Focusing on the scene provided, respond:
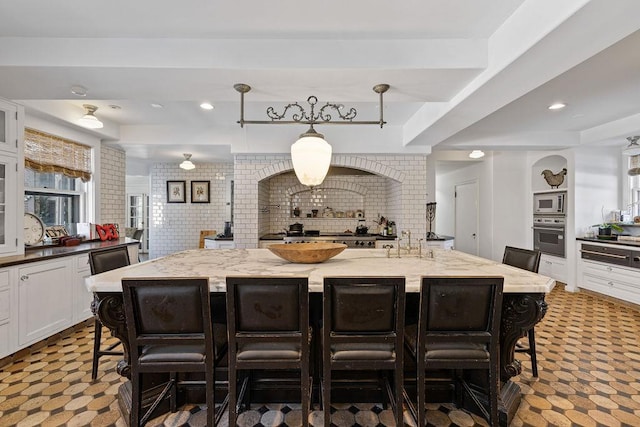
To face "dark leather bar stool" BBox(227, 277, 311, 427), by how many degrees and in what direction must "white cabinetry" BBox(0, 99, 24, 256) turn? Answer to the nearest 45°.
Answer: approximately 45° to its right

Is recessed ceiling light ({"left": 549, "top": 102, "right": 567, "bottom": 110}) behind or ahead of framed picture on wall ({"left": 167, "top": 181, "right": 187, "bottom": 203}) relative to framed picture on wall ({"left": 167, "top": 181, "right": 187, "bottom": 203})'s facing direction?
ahead

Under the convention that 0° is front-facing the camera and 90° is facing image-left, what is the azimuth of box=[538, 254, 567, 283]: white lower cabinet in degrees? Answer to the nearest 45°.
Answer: approximately 45°

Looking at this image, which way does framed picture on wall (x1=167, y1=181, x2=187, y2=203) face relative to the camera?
toward the camera

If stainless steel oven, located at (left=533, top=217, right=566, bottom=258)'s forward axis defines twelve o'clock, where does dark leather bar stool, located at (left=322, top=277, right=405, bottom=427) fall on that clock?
The dark leather bar stool is roughly at 11 o'clock from the stainless steel oven.

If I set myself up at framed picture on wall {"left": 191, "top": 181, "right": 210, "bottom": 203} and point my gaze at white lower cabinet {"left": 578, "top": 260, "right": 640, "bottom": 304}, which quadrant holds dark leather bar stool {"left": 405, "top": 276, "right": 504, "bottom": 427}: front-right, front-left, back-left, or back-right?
front-right

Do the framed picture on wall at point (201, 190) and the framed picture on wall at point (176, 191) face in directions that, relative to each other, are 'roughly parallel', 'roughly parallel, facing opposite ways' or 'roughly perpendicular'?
roughly parallel

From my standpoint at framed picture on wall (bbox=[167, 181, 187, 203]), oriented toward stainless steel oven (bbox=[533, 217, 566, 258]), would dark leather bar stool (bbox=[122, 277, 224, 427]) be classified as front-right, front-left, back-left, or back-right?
front-right

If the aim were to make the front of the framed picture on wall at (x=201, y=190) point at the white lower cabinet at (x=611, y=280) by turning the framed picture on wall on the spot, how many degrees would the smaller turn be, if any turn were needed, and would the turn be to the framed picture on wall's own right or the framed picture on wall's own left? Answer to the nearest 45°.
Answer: approximately 45° to the framed picture on wall's own left

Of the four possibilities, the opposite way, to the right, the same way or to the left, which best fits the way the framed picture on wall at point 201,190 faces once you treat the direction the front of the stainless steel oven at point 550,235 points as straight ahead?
to the left

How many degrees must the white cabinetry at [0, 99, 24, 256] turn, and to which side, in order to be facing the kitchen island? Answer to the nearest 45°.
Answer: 0° — it already faces it

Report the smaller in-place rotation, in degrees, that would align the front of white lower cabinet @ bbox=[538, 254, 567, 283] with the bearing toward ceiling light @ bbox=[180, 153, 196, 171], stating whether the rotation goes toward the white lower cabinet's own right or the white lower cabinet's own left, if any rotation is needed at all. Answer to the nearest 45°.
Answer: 0° — it already faces it

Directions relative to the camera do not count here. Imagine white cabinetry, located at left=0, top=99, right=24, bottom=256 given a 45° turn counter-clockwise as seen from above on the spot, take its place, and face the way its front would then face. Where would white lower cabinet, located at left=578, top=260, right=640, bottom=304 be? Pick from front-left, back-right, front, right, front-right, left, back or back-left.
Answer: front-right

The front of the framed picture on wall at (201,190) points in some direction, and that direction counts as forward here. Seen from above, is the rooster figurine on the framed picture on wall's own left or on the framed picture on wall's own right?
on the framed picture on wall's own left

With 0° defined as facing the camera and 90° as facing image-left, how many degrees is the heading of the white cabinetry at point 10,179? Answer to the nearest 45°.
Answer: approximately 315°

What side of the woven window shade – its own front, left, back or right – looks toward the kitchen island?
front
